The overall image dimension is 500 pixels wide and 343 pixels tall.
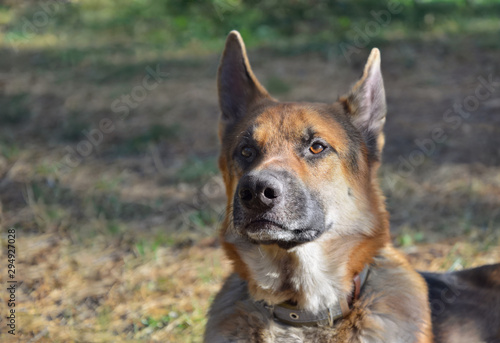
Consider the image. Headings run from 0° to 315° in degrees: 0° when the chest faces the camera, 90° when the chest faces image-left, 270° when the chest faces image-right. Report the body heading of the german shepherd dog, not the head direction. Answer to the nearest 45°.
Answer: approximately 45°
